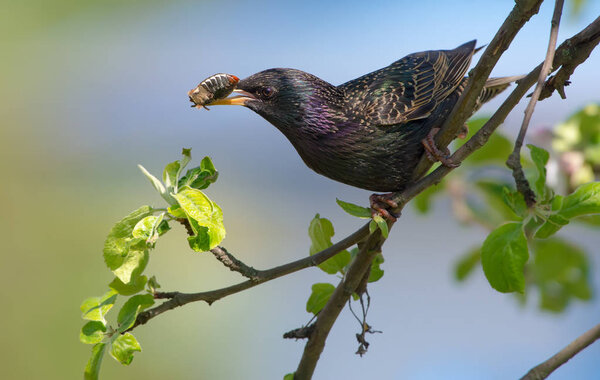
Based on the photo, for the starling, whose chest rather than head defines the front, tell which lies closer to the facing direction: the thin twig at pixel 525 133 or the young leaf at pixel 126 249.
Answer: the young leaf

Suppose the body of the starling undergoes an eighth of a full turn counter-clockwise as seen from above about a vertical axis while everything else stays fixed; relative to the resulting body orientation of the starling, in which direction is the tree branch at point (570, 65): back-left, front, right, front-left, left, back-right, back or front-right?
left

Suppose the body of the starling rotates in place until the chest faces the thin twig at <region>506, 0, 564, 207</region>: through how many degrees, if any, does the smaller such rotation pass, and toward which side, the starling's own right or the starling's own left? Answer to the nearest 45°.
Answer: approximately 135° to the starling's own left

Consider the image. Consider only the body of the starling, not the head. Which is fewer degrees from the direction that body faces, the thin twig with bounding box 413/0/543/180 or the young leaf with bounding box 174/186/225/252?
the young leaf

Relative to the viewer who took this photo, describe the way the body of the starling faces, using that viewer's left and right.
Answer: facing to the left of the viewer
